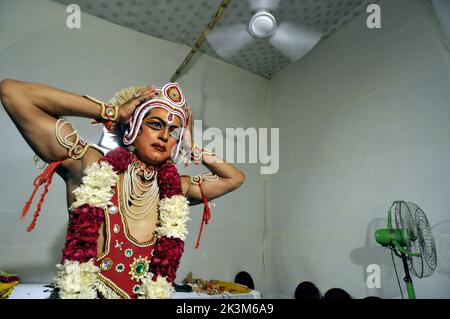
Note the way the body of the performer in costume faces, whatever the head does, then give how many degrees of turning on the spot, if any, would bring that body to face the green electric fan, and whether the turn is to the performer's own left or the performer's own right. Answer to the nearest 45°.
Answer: approximately 45° to the performer's own left

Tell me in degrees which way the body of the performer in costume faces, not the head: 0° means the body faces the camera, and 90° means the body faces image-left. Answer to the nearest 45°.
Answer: approximately 315°
